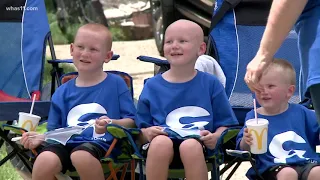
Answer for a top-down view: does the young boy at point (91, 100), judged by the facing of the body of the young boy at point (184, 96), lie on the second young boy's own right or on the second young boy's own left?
on the second young boy's own right

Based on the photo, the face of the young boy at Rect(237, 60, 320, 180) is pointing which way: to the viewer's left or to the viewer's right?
to the viewer's left

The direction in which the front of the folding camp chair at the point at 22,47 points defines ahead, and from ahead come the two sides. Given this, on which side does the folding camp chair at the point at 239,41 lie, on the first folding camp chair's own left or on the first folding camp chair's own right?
on the first folding camp chair's own left

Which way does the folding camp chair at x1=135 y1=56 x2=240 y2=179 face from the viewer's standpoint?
toward the camera

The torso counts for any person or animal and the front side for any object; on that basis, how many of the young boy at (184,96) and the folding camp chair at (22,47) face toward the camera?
2

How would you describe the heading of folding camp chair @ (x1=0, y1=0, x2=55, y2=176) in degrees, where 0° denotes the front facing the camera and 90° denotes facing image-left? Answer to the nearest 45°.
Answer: approximately 0°

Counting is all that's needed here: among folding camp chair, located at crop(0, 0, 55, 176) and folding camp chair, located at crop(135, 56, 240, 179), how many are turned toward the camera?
2

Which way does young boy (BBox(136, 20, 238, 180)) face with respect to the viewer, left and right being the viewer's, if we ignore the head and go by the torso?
facing the viewer

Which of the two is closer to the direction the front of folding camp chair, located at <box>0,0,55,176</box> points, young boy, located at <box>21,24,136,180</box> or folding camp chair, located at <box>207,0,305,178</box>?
the young boy

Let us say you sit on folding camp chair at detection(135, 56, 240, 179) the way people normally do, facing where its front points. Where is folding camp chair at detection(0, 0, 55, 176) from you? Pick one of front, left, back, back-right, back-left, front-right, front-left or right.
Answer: back-right

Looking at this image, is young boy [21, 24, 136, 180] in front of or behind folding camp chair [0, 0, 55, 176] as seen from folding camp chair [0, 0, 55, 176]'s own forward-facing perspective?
in front
